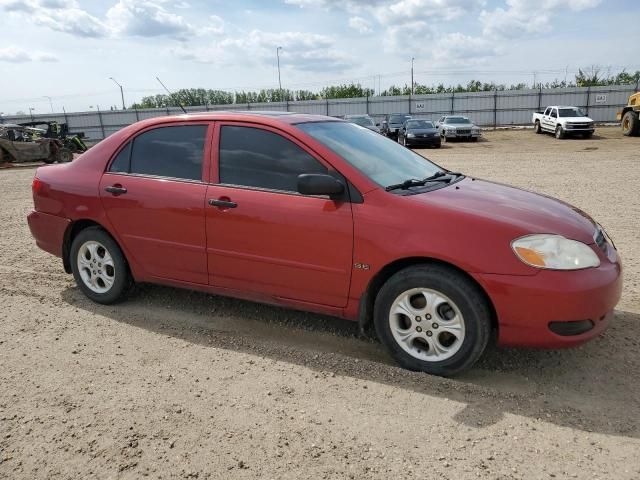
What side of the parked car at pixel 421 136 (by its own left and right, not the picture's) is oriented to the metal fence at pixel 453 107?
back

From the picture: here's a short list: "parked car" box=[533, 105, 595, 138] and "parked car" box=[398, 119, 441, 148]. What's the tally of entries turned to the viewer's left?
0

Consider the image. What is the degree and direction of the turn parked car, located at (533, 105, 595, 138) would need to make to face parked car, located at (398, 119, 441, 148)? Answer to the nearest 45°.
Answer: approximately 90° to its right

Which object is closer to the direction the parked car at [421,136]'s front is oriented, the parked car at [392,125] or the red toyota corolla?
the red toyota corolla

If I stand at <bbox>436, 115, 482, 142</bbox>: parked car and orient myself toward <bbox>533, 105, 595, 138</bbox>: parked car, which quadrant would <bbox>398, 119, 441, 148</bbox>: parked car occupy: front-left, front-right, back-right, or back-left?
back-right

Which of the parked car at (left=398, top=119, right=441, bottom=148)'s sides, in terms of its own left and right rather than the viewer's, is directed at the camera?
front

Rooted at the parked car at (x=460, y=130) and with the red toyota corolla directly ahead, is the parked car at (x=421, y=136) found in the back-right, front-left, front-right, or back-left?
front-right

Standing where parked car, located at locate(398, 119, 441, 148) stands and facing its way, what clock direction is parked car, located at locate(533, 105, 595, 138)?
parked car, located at locate(533, 105, 595, 138) is roughly at 8 o'clock from parked car, located at locate(398, 119, 441, 148).

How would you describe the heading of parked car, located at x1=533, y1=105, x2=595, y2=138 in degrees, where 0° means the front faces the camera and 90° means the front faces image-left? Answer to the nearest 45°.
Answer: approximately 315°

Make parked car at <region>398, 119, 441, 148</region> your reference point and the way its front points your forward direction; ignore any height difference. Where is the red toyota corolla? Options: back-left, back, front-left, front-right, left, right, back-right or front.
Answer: front

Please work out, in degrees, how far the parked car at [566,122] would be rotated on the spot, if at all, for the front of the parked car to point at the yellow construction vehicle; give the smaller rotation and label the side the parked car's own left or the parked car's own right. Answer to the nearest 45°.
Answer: approximately 45° to the parked car's own left

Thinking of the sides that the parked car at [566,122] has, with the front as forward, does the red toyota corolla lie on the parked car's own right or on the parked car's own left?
on the parked car's own right

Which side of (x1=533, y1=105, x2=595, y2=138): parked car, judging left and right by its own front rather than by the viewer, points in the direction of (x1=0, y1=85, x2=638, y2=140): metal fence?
back
